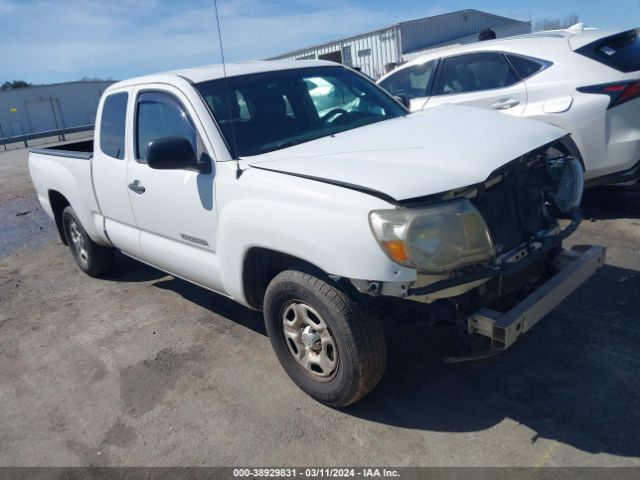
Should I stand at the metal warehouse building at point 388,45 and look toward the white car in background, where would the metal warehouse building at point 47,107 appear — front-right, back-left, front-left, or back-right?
back-right

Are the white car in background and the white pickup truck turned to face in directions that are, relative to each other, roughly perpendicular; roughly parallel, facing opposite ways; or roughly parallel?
roughly parallel, facing opposite ways

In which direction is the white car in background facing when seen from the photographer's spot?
facing away from the viewer and to the left of the viewer

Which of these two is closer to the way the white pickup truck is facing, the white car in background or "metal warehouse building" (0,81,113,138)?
the white car in background

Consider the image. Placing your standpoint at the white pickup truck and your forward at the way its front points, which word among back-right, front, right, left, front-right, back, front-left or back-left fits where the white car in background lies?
left

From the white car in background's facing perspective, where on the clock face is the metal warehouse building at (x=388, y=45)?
The metal warehouse building is roughly at 1 o'clock from the white car in background.

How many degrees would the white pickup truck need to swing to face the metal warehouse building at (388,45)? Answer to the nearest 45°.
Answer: approximately 135° to its left

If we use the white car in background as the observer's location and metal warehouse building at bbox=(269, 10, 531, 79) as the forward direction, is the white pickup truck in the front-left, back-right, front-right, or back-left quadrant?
back-left

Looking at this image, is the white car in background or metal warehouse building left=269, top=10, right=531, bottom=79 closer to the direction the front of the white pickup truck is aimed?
the white car in background

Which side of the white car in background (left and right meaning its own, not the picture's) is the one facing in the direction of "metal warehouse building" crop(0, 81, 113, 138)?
front

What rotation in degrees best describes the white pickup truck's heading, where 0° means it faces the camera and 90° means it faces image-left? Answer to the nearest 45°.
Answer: approximately 315°

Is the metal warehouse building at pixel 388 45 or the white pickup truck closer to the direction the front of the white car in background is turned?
the metal warehouse building

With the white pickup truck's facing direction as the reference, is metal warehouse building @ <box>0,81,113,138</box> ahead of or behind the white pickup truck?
behind

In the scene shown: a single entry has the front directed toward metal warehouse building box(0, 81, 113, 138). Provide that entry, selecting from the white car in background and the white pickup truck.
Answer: the white car in background
